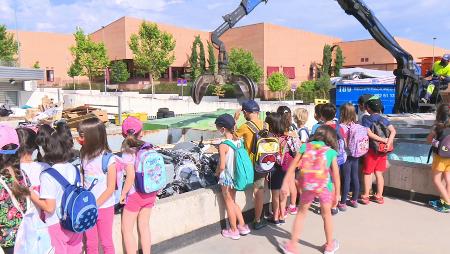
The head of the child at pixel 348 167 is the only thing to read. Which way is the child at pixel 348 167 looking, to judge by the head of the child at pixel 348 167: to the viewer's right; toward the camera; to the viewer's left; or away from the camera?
away from the camera

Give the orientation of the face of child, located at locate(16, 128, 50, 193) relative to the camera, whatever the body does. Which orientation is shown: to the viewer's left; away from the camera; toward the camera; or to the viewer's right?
away from the camera

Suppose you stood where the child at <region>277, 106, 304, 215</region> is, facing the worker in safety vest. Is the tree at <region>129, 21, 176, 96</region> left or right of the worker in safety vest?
left

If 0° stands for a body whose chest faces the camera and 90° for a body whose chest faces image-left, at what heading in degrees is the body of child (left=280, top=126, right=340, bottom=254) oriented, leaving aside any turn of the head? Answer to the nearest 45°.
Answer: approximately 180°

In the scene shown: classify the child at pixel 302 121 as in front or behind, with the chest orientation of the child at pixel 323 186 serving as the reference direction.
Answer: in front

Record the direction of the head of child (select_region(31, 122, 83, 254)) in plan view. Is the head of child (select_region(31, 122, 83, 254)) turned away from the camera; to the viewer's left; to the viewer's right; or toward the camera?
away from the camera

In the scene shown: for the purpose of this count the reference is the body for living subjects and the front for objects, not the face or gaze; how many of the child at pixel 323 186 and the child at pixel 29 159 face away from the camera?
2

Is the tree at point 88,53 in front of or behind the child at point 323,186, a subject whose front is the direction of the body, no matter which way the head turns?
in front

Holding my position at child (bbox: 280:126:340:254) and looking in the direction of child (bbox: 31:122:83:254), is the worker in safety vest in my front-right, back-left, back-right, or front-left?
back-right

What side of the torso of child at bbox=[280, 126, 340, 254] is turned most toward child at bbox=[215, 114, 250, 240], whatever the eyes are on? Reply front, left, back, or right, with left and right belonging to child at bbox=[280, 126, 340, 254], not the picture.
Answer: left

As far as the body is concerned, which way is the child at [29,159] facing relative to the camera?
away from the camera

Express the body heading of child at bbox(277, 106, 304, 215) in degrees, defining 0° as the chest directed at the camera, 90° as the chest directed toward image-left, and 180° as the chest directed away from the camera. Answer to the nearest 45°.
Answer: approximately 135°

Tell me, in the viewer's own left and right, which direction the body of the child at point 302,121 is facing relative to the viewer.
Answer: facing away from the viewer and to the left of the viewer

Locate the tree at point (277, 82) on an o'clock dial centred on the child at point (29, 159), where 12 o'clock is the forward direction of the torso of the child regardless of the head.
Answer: The tree is roughly at 1 o'clock from the child.

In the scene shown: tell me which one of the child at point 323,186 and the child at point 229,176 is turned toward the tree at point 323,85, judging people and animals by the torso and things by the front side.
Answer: the child at point 323,186
